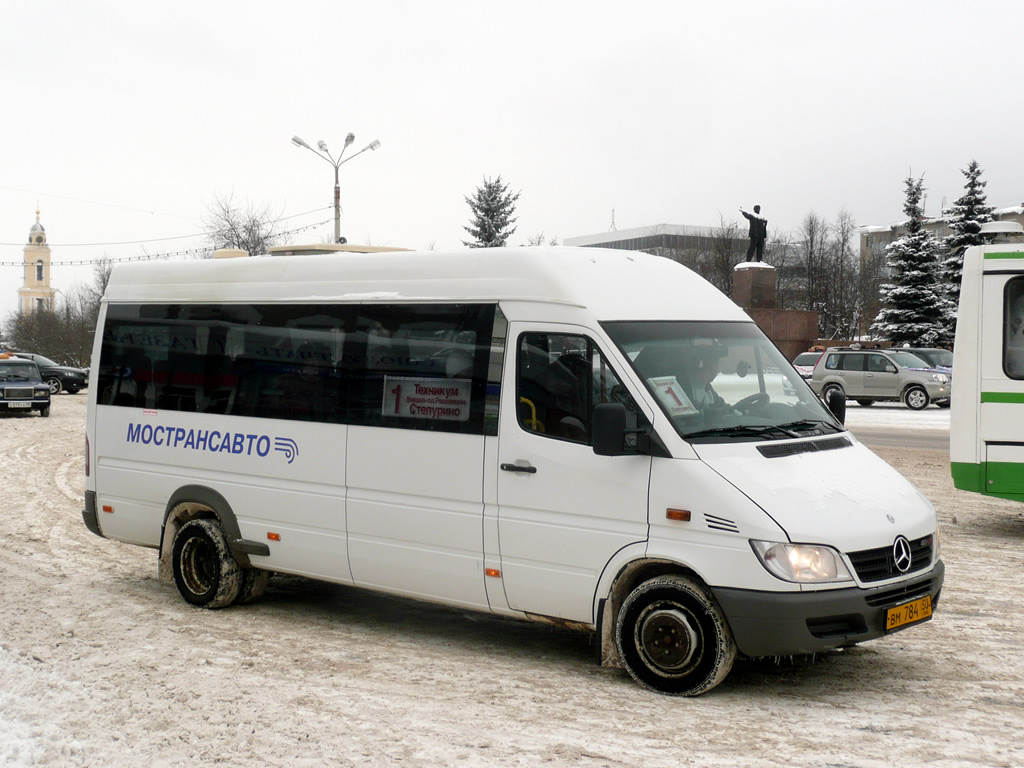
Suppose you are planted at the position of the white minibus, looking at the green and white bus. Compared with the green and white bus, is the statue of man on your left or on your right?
left

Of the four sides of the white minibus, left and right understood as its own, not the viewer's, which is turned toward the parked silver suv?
left

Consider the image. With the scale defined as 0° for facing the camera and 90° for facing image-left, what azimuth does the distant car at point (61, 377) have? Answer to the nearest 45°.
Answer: approximately 315°

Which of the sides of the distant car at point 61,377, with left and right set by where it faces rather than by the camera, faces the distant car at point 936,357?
front

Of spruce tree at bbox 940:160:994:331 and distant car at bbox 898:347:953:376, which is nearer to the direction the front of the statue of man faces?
the distant car

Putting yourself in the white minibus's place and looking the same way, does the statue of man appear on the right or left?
on its left

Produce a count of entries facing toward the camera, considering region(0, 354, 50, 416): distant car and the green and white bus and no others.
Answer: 1

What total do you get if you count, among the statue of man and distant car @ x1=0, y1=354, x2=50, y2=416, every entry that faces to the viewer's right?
0

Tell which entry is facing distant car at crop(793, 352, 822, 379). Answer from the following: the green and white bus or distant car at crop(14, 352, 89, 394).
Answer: distant car at crop(14, 352, 89, 394)

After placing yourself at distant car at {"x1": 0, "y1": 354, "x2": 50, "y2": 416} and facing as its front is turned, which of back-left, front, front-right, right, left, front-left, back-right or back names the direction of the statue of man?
left

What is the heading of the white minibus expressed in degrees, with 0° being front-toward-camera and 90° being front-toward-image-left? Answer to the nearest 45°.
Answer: approximately 315°
